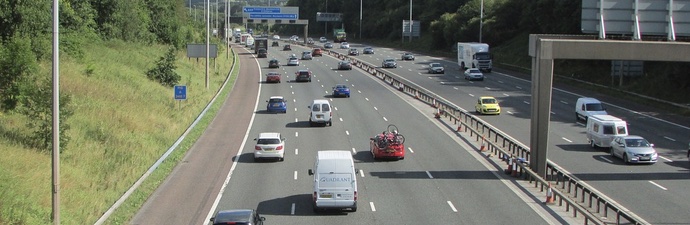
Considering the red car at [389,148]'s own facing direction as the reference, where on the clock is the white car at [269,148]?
The white car is roughly at 9 o'clock from the red car.

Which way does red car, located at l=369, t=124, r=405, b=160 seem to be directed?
away from the camera

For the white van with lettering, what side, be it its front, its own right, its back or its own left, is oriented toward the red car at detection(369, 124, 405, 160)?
front

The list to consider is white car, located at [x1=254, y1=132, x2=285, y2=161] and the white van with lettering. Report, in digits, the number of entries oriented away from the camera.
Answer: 2

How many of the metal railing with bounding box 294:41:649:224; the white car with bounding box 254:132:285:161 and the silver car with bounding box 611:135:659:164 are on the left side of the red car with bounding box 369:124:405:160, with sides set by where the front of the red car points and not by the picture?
1

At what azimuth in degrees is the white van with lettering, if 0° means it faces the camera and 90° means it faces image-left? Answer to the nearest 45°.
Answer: approximately 180°

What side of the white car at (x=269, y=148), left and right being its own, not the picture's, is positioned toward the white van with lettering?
back

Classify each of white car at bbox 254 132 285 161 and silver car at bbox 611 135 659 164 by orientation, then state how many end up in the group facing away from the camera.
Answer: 1

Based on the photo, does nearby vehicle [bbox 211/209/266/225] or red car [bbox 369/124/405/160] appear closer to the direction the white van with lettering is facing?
the red car

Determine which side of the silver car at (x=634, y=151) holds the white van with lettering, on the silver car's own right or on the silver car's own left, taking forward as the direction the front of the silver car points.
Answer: on the silver car's own right

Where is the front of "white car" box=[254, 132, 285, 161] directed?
away from the camera

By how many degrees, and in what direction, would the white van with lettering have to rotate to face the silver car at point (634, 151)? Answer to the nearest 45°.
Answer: approximately 45° to its right

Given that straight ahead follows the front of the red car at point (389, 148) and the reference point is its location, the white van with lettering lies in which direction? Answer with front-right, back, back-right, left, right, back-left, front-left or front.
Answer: back

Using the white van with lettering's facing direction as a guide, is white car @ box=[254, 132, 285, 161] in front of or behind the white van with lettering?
in front

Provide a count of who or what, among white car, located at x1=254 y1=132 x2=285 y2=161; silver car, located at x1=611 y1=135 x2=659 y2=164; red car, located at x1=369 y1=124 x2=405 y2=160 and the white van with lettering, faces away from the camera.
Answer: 3

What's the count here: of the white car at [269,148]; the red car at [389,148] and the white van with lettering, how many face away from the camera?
3
